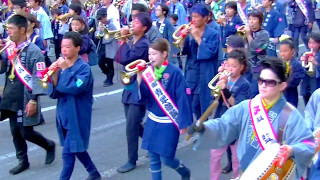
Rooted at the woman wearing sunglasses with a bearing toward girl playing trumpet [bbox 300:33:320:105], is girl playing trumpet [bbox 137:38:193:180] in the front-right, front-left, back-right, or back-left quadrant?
front-left

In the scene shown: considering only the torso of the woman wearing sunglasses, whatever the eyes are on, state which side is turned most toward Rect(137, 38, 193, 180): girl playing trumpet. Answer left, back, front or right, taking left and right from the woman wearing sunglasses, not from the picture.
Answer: right

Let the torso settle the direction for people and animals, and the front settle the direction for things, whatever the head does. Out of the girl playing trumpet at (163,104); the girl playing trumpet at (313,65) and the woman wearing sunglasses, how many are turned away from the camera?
0

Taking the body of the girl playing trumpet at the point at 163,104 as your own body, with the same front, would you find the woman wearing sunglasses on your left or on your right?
on your left

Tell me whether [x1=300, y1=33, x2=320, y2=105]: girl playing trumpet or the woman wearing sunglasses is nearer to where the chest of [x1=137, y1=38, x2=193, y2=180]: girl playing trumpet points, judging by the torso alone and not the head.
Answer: the woman wearing sunglasses

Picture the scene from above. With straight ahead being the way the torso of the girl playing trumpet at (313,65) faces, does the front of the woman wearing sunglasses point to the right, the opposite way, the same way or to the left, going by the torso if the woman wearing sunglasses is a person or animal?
the same way

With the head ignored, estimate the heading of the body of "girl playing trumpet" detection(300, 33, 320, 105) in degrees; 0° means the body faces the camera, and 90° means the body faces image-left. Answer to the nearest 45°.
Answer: approximately 45°

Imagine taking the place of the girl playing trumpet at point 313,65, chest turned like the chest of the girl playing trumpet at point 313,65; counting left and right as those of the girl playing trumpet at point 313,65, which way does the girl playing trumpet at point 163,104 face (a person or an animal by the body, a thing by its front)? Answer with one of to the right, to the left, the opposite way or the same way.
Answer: the same way

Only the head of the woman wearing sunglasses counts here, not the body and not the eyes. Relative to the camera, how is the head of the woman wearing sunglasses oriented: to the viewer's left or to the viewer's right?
to the viewer's left

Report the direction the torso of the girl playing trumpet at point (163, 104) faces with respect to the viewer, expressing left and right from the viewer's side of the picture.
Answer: facing the viewer and to the left of the viewer

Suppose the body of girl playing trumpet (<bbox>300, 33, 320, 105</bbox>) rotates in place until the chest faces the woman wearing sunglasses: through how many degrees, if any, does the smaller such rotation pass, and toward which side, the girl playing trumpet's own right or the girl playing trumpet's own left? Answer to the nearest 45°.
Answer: approximately 45° to the girl playing trumpet's own left

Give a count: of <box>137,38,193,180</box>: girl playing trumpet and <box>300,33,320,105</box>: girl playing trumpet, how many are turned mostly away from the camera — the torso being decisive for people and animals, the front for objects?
0

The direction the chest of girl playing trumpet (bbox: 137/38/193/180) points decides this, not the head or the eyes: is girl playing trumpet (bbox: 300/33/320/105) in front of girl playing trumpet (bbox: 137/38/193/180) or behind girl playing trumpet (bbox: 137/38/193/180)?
behind

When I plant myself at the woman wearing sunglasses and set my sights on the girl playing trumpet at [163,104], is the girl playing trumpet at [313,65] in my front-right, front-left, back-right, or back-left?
front-right

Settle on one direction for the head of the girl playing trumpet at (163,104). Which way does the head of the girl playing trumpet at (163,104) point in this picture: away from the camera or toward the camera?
toward the camera

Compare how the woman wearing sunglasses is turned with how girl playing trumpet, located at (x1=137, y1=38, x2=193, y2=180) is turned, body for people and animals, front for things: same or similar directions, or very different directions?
same or similar directions
